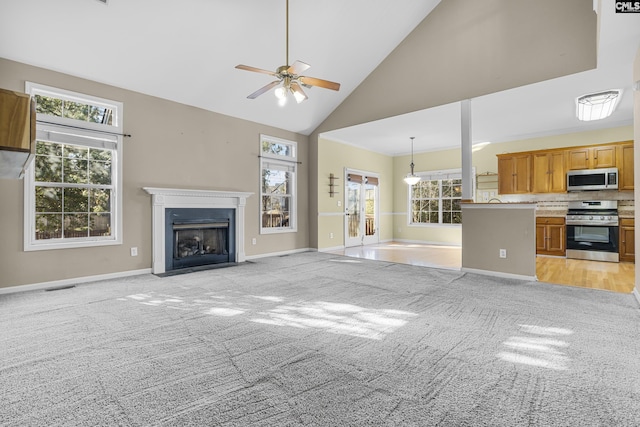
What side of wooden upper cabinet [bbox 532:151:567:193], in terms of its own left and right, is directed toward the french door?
right

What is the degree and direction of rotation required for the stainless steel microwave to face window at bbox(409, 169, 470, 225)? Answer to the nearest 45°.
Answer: approximately 90° to its right

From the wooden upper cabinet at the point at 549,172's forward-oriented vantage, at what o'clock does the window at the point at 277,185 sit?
The window is roughly at 2 o'clock from the wooden upper cabinet.

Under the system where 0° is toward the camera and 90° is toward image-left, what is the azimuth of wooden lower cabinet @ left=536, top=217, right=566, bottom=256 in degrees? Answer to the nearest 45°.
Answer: approximately 0°

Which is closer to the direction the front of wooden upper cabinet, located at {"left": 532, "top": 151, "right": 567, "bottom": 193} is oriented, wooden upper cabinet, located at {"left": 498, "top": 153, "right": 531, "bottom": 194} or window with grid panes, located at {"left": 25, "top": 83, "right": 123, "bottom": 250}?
the window with grid panes
